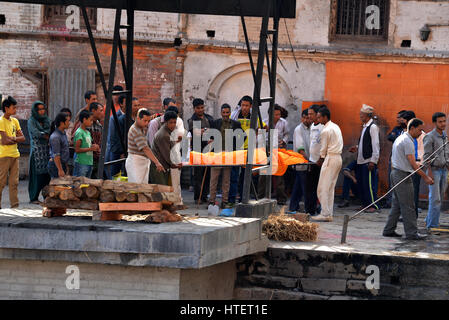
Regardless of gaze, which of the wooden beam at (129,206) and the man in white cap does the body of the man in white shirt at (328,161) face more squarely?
the wooden beam

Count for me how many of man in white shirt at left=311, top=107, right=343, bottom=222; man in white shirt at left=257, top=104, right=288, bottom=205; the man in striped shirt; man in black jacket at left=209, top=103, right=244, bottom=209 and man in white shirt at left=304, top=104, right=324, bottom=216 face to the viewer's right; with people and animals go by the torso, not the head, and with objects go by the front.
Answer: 1

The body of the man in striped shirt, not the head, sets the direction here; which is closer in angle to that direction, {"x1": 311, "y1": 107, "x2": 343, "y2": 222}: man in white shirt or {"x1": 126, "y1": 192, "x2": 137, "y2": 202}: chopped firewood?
the man in white shirt

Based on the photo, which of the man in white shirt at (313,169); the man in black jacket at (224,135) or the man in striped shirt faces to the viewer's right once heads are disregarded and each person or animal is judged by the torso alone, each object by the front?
the man in striped shirt

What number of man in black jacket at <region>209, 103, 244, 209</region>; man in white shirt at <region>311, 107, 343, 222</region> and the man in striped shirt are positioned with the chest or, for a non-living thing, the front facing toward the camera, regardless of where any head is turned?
1

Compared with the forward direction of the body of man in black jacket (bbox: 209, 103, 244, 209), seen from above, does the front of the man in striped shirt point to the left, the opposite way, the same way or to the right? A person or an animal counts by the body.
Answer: to the left

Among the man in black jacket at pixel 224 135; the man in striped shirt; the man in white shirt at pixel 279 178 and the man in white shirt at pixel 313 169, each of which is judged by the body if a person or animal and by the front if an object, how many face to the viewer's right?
1

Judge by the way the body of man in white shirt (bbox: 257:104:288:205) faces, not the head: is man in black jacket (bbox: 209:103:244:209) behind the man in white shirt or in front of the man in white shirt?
in front

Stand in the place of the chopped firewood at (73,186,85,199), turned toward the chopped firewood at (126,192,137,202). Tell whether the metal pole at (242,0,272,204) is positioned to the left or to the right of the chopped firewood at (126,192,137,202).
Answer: left

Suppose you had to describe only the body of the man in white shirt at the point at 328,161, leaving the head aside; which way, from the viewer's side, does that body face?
to the viewer's left

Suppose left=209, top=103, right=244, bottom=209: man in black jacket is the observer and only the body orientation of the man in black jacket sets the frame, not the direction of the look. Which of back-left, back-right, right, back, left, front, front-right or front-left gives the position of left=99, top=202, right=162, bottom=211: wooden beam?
front

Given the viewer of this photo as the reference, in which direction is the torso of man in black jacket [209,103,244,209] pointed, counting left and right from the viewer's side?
facing the viewer

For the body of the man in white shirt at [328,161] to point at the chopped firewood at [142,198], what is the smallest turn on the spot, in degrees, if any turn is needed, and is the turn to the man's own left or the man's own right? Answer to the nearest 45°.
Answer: approximately 45° to the man's own left

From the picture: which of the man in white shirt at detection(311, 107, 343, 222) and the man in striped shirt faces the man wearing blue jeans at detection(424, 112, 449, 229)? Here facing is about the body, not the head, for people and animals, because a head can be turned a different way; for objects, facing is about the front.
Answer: the man in striped shirt

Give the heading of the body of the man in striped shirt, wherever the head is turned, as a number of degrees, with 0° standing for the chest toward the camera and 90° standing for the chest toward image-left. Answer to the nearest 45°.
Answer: approximately 270°

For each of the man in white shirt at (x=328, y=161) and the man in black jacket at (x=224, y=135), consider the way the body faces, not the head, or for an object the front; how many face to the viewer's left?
1
